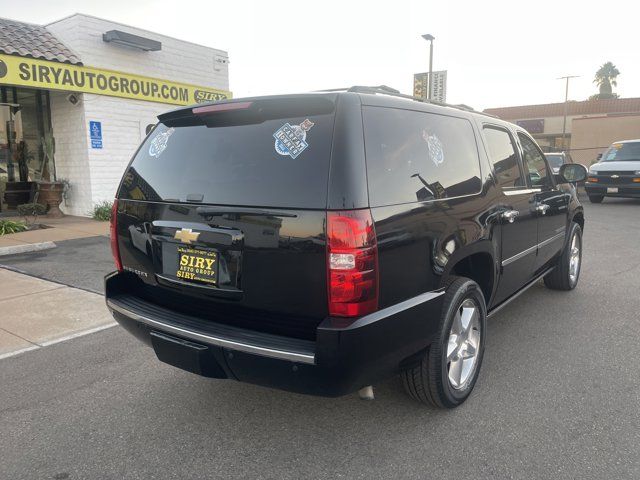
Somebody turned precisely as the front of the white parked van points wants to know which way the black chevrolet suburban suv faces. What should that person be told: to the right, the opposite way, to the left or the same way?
the opposite way

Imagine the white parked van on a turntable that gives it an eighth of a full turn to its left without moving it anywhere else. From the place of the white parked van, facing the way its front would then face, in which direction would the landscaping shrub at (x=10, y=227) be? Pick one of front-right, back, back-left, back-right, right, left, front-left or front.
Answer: right

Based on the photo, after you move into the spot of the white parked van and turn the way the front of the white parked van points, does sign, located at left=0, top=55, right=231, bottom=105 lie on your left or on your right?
on your right

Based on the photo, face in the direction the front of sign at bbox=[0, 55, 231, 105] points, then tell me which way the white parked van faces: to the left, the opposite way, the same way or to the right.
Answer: to the right

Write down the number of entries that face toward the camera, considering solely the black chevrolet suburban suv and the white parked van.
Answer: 1

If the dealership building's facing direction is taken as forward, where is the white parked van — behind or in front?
in front

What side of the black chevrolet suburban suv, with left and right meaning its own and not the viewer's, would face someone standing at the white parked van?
front

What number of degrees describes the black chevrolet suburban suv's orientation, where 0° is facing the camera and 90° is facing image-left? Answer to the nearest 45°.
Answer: approximately 225°

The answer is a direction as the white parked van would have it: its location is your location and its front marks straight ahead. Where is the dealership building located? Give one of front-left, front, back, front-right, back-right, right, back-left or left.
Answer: front-right

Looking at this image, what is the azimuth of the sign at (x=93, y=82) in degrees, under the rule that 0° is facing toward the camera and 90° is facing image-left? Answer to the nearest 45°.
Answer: approximately 315°

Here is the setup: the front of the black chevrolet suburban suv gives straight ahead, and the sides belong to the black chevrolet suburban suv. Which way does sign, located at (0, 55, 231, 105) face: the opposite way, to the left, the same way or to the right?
to the right
